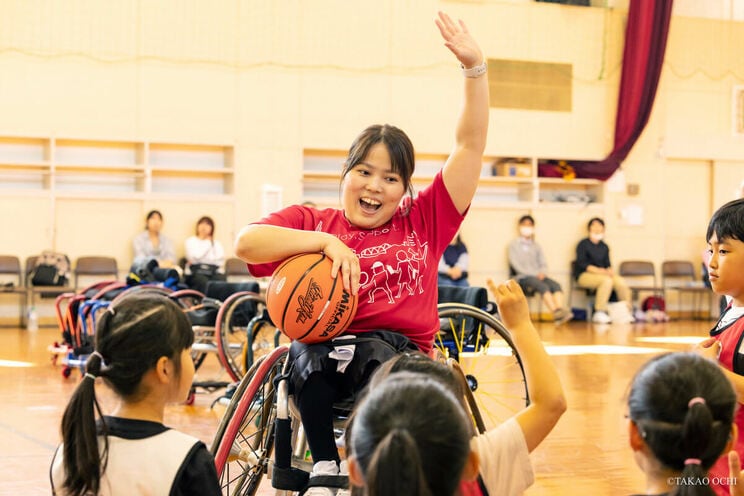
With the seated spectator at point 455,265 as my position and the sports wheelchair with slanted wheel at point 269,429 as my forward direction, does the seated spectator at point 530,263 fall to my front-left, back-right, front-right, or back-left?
back-left

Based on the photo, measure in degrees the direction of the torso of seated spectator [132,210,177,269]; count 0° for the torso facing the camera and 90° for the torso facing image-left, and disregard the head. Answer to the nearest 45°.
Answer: approximately 0°

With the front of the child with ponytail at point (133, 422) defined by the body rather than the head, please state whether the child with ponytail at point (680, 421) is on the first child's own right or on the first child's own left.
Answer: on the first child's own right

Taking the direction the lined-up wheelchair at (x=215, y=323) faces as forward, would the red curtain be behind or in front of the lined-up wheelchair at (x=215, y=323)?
behind

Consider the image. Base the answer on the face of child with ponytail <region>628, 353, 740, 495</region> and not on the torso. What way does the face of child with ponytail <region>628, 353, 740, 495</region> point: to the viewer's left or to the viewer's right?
to the viewer's left

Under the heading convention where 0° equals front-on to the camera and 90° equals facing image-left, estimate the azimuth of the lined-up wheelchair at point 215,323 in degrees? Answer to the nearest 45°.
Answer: approximately 45°

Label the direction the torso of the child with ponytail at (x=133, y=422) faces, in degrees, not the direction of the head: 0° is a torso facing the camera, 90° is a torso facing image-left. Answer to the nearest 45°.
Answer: approximately 225°

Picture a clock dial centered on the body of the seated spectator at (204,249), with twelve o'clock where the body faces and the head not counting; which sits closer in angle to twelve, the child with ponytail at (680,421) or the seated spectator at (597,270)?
the child with ponytail

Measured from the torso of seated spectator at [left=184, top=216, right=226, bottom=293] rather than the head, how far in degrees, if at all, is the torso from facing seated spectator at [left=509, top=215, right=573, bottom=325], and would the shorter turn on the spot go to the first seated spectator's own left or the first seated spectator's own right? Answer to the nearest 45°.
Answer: approximately 90° to the first seated spectator's own left

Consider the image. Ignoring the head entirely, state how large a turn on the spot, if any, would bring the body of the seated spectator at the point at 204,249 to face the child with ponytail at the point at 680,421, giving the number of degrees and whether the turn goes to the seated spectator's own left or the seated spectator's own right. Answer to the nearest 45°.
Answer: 0° — they already face them

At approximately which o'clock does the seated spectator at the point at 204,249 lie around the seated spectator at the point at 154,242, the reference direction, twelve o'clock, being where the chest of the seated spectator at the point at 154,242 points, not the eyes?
the seated spectator at the point at 204,249 is roughly at 9 o'clock from the seated spectator at the point at 154,242.

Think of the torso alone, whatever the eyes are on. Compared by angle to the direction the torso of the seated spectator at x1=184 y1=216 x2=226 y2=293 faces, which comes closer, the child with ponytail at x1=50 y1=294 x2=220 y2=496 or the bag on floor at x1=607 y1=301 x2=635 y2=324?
the child with ponytail
